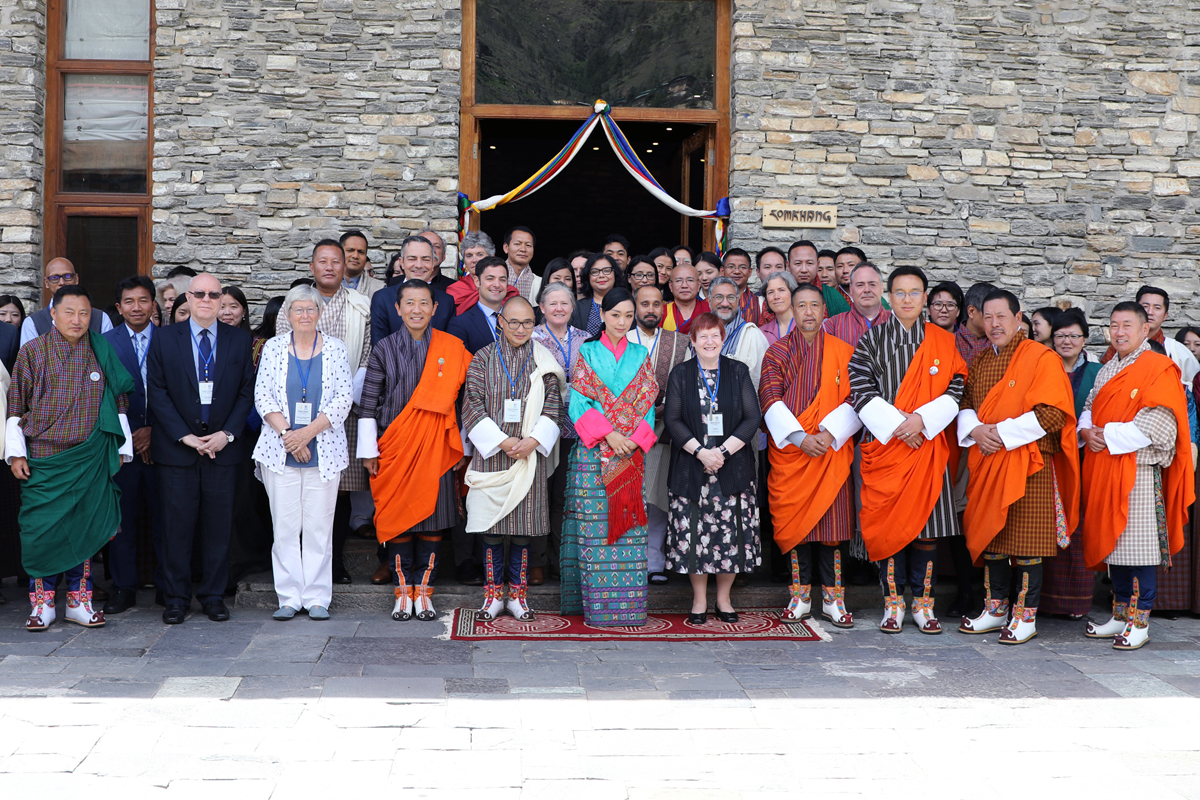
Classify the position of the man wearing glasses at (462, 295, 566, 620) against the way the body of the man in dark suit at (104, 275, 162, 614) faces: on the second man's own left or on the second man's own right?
on the second man's own left

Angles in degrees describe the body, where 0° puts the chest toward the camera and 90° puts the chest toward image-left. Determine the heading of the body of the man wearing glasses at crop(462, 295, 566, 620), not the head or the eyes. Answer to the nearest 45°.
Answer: approximately 0°

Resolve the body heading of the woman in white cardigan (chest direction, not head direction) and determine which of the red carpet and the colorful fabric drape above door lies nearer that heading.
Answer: the red carpet

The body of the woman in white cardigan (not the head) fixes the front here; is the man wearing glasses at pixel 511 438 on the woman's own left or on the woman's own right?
on the woman's own left

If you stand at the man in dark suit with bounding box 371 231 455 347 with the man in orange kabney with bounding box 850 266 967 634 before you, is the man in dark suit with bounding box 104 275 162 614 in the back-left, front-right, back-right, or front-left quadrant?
back-right

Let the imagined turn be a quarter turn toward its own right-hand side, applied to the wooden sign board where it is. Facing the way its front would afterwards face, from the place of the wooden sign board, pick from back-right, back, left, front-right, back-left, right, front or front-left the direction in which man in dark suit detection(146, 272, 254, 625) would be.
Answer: front-left

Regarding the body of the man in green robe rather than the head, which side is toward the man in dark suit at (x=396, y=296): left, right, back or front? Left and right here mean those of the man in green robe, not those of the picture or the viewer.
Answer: left
